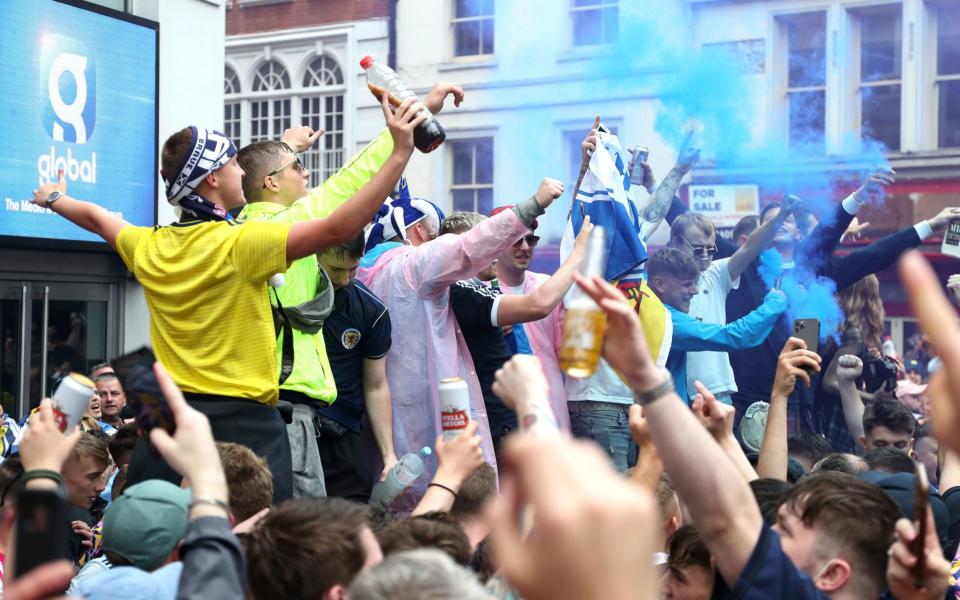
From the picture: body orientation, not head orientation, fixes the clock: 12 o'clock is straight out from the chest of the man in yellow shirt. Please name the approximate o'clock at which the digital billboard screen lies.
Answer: The digital billboard screen is roughly at 10 o'clock from the man in yellow shirt.

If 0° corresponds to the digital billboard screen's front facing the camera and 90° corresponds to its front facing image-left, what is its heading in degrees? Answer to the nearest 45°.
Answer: approximately 315°

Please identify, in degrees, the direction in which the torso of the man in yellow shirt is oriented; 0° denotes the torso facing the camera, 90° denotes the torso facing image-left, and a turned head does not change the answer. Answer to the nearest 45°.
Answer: approximately 225°
